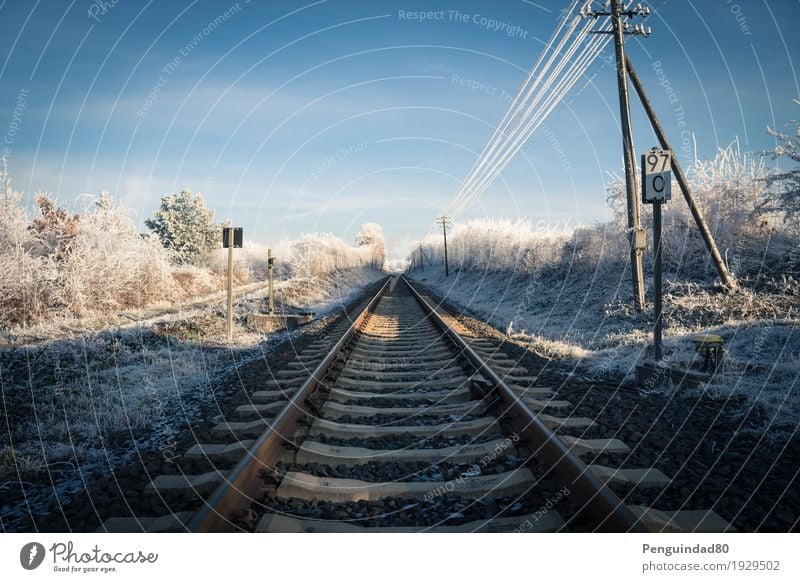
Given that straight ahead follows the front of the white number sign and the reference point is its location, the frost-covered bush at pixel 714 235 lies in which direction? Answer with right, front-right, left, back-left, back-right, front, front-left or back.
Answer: back

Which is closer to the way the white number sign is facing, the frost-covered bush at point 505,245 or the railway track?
the railway track

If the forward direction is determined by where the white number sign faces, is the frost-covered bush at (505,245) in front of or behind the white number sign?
behind

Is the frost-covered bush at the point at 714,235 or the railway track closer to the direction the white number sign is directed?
the railway track

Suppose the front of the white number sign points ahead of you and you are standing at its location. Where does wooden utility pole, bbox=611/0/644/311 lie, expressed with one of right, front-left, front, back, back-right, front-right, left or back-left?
back

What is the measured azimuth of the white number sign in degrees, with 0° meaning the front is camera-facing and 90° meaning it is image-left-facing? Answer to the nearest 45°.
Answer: approximately 0°

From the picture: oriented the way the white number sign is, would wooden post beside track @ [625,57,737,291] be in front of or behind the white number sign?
behind

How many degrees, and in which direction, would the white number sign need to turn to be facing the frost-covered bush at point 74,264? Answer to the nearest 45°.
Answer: approximately 90° to its right
